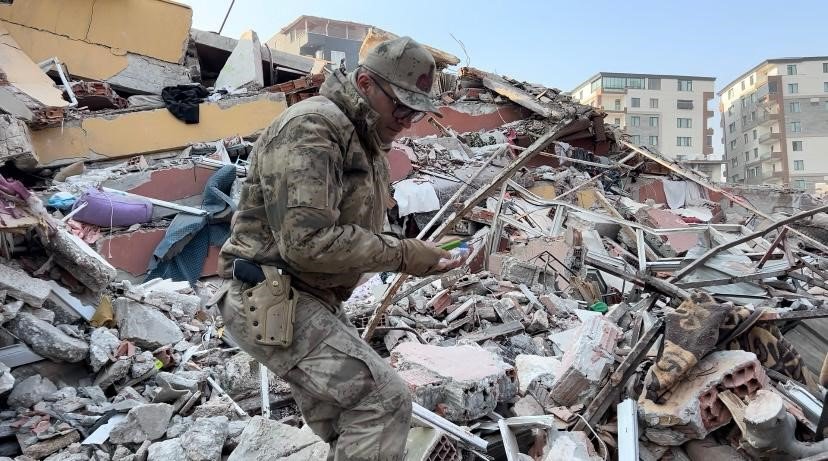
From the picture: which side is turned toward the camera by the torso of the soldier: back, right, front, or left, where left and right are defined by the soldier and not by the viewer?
right

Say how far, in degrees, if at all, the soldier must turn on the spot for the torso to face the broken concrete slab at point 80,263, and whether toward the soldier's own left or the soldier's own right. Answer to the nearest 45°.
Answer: approximately 135° to the soldier's own left

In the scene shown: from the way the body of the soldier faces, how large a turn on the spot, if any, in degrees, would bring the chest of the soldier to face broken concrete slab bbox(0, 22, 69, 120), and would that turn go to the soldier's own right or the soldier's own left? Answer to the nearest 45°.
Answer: approximately 135° to the soldier's own left

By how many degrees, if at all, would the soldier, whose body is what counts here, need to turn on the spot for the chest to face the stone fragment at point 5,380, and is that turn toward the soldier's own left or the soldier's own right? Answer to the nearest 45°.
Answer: approximately 135° to the soldier's own left

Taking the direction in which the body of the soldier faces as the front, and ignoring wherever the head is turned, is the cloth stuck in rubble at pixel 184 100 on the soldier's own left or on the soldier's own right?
on the soldier's own left
